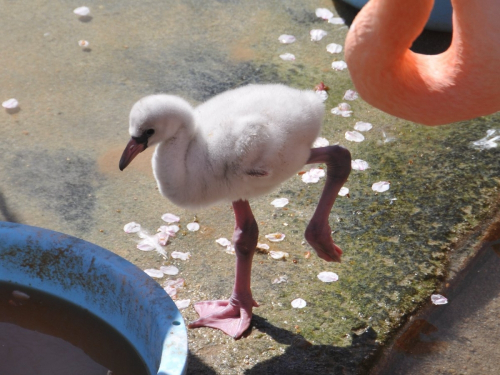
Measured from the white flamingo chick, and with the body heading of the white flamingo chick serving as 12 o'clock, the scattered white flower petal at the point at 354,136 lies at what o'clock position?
The scattered white flower petal is roughly at 4 o'clock from the white flamingo chick.

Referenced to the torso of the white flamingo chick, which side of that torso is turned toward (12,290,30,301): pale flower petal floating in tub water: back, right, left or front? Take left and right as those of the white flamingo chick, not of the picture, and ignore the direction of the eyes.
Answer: front

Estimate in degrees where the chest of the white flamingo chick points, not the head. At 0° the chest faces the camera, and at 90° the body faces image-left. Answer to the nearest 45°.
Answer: approximately 90°

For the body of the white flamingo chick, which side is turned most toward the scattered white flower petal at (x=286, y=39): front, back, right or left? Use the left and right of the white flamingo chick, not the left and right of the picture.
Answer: right

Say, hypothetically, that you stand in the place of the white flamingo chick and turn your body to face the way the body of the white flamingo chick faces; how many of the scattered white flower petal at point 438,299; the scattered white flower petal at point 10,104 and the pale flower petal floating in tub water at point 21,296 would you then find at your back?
1

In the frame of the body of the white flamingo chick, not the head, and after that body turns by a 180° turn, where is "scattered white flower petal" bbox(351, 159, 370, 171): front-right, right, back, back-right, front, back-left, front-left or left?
front-left

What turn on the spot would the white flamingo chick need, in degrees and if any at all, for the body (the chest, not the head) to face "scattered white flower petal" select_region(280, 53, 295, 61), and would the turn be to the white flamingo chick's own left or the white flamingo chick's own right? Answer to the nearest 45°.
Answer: approximately 90° to the white flamingo chick's own right
